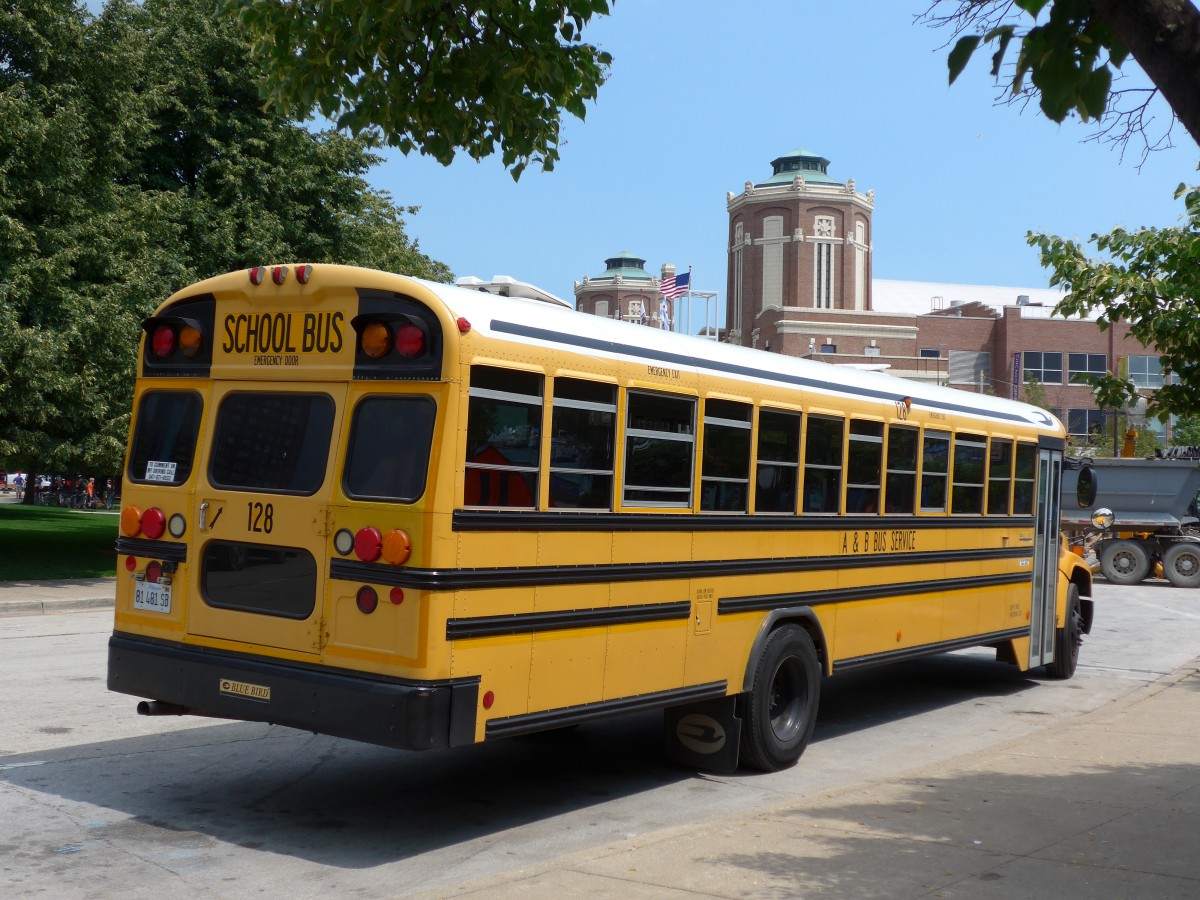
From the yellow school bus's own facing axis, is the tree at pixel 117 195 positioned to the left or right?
on its left

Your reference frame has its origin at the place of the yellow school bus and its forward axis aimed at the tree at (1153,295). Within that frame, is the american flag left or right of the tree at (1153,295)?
left

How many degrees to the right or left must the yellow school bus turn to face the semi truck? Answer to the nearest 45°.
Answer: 0° — it already faces it

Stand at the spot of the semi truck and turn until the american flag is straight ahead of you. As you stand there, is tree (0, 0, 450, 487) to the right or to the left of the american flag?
left

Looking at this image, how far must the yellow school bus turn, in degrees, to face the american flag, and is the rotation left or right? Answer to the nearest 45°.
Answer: approximately 45° to its left

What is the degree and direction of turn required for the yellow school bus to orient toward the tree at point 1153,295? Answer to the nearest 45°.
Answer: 0° — it already faces it

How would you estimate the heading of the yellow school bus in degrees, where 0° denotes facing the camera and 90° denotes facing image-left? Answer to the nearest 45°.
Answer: approximately 225°

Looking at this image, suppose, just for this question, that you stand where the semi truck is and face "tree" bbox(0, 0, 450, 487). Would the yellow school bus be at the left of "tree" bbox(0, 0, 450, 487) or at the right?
left

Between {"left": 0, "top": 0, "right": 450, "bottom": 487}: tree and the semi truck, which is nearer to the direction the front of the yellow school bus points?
the semi truck
